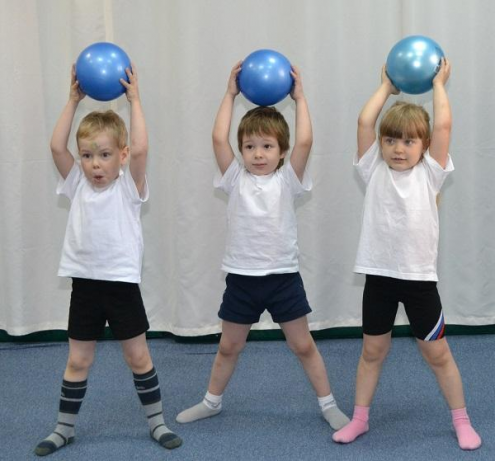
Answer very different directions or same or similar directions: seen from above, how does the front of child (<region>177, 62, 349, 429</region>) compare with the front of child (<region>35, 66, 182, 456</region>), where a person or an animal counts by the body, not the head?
same or similar directions

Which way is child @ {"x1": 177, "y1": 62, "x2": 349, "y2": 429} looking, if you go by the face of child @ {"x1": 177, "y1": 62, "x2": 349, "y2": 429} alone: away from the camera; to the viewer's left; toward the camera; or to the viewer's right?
toward the camera

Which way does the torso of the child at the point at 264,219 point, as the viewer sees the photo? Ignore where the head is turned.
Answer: toward the camera

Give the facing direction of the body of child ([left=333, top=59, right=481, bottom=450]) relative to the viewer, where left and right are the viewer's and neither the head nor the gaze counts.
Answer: facing the viewer

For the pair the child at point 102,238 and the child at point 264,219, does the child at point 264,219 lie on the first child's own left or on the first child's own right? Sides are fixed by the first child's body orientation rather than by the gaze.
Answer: on the first child's own left

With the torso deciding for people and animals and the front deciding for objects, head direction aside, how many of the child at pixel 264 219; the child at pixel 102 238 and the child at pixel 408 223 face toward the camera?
3

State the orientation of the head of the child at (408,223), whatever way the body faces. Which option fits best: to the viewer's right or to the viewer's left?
to the viewer's left

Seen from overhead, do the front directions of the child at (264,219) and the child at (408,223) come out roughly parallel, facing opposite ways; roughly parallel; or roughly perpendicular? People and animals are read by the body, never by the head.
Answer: roughly parallel

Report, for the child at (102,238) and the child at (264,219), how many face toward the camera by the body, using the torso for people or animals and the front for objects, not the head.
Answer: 2

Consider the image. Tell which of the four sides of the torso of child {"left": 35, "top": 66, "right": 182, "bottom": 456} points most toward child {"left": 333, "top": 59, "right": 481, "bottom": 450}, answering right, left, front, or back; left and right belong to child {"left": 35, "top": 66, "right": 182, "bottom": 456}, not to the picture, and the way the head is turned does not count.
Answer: left

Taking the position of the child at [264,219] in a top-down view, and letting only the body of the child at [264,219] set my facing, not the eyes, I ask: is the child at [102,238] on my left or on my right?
on my right

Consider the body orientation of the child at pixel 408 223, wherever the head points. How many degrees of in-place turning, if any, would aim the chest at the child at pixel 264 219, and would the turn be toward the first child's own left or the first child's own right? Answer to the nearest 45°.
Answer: approximately 90° to the first child's own right

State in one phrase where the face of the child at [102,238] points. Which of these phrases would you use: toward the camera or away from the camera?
toward the camera
